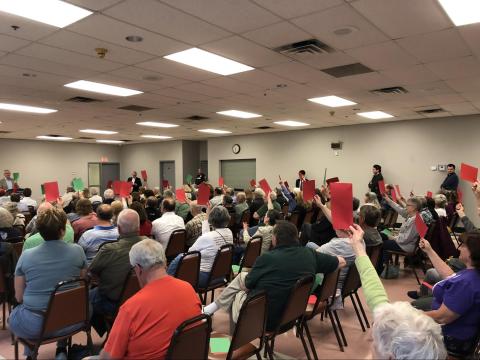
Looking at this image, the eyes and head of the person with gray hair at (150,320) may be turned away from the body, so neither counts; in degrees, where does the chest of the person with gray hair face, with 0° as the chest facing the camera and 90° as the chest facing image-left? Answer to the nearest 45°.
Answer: approximately 135°

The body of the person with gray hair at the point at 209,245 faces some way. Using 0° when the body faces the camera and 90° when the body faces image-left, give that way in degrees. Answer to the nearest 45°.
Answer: approximately 135°

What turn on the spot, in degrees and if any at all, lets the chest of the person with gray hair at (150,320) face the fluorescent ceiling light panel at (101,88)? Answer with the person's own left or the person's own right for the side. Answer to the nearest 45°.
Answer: approximately 45° to the person's own right

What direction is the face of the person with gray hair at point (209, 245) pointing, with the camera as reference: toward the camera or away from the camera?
away from the camera

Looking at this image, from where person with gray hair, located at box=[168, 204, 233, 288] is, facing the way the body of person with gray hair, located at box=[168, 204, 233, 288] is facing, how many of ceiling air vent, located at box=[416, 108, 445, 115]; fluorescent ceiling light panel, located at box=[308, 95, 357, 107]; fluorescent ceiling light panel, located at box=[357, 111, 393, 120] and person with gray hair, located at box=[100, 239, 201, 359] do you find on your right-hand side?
3

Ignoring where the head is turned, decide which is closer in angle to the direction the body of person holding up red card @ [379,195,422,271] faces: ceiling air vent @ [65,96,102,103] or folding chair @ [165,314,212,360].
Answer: the ceiling air vent

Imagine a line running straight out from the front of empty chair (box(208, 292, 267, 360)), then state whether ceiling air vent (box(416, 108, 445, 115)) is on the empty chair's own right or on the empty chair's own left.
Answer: on the empty chair's own right

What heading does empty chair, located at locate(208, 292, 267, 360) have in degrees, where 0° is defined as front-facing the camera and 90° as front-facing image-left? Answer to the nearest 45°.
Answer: approximately 135°

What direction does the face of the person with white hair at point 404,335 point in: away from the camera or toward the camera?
away from the camera
